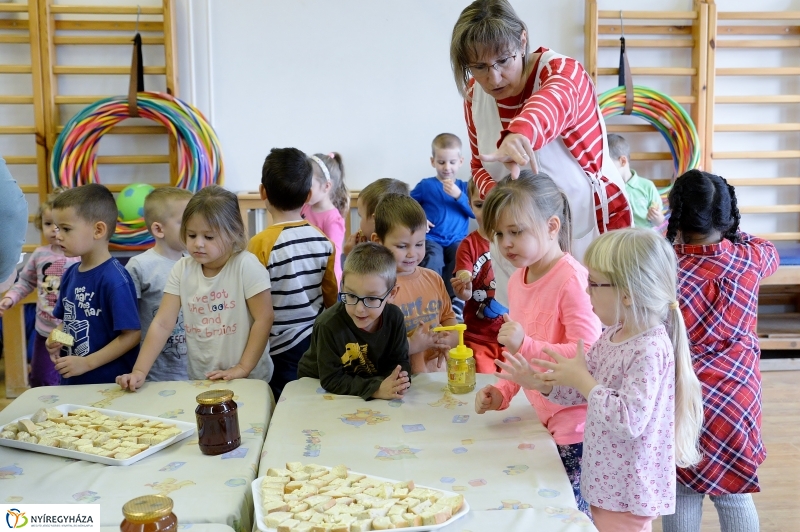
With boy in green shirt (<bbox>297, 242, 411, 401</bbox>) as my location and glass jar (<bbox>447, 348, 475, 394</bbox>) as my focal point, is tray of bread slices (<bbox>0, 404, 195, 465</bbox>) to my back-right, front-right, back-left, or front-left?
back-right

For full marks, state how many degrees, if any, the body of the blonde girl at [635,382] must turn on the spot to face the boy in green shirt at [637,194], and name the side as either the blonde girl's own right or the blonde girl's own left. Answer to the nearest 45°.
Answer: approximately 90° to the blonde girl's own right

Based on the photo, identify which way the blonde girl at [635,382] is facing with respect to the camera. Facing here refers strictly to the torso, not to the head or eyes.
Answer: to the viewer's left

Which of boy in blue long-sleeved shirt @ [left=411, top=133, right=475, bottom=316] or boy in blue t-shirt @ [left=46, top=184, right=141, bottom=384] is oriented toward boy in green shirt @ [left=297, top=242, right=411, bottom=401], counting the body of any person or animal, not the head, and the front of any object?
boy in blue long-sleeved shirt @ [left=411, top=133, right=475, bottom=316]

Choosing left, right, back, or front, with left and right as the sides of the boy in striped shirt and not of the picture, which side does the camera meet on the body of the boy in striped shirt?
back

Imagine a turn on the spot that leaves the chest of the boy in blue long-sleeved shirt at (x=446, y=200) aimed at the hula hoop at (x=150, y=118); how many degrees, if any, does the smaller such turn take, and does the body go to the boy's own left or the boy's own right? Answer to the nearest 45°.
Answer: approximately 90° to the boy's own right

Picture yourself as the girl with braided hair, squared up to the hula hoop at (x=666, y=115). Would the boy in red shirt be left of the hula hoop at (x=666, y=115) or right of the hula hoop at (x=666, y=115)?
left

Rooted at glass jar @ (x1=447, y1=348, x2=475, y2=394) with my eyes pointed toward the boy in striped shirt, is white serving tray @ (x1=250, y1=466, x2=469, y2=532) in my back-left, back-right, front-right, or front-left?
back-left

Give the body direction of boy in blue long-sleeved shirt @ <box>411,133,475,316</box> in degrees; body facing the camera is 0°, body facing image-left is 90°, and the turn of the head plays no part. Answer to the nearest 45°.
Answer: approximately 0°

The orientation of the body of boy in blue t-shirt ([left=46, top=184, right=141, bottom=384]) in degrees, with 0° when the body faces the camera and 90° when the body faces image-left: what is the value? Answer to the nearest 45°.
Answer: approximately 45°

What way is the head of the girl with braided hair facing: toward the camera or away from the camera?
away from the camera
